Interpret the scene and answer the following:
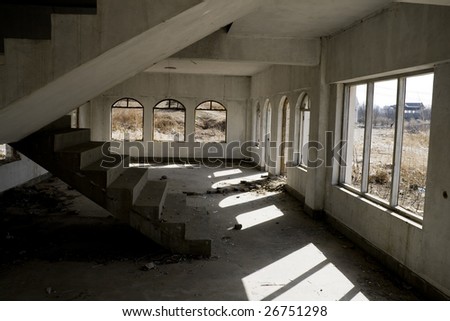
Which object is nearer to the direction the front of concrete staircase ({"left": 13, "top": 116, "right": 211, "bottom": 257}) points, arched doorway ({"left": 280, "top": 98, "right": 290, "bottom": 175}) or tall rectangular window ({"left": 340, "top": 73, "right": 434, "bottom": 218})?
the tall rectangular window

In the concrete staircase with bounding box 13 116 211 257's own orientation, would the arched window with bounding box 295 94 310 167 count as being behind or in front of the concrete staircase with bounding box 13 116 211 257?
in front

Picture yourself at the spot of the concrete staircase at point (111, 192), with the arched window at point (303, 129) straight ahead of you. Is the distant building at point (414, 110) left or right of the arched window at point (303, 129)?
right

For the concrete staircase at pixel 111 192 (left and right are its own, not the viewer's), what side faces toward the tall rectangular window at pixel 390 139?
front

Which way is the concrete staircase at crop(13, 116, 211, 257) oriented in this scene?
to the viewer's right

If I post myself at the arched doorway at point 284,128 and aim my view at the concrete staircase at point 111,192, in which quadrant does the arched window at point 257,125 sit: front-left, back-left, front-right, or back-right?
back-right
